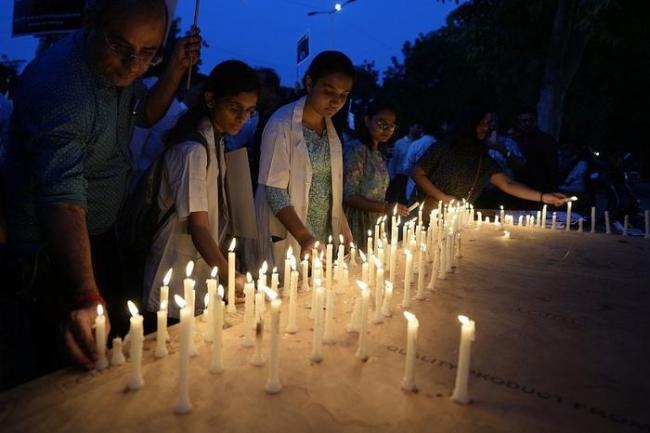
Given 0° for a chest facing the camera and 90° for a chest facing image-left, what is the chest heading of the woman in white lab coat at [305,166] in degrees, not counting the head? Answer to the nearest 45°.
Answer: approximately 315°

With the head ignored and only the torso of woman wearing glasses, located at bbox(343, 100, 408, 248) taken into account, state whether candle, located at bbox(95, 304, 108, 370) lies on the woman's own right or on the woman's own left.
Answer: on the woman's own right

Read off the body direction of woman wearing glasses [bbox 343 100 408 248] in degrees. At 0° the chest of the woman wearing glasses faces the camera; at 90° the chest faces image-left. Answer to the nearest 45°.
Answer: approximately 315°

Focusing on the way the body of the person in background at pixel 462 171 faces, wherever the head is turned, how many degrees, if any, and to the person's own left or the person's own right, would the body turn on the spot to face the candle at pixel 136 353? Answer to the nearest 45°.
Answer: approximately 45° to the person's own right

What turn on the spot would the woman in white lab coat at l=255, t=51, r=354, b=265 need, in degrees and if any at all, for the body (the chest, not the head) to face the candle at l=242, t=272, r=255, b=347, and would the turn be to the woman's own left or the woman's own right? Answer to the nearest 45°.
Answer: approximately 45° to the woman's own right

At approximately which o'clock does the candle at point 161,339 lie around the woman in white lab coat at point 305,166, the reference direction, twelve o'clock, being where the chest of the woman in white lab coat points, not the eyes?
The candle is roughly at 2 o'clock from the woman in white lab coat.

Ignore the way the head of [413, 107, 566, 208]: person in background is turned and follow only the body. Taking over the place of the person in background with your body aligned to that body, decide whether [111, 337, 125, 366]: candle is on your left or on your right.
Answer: on your right

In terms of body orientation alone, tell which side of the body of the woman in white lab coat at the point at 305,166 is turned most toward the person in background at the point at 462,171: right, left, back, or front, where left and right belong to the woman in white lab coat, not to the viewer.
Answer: left

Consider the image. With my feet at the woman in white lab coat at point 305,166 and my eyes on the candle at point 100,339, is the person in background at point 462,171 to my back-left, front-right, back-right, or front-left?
back-left
